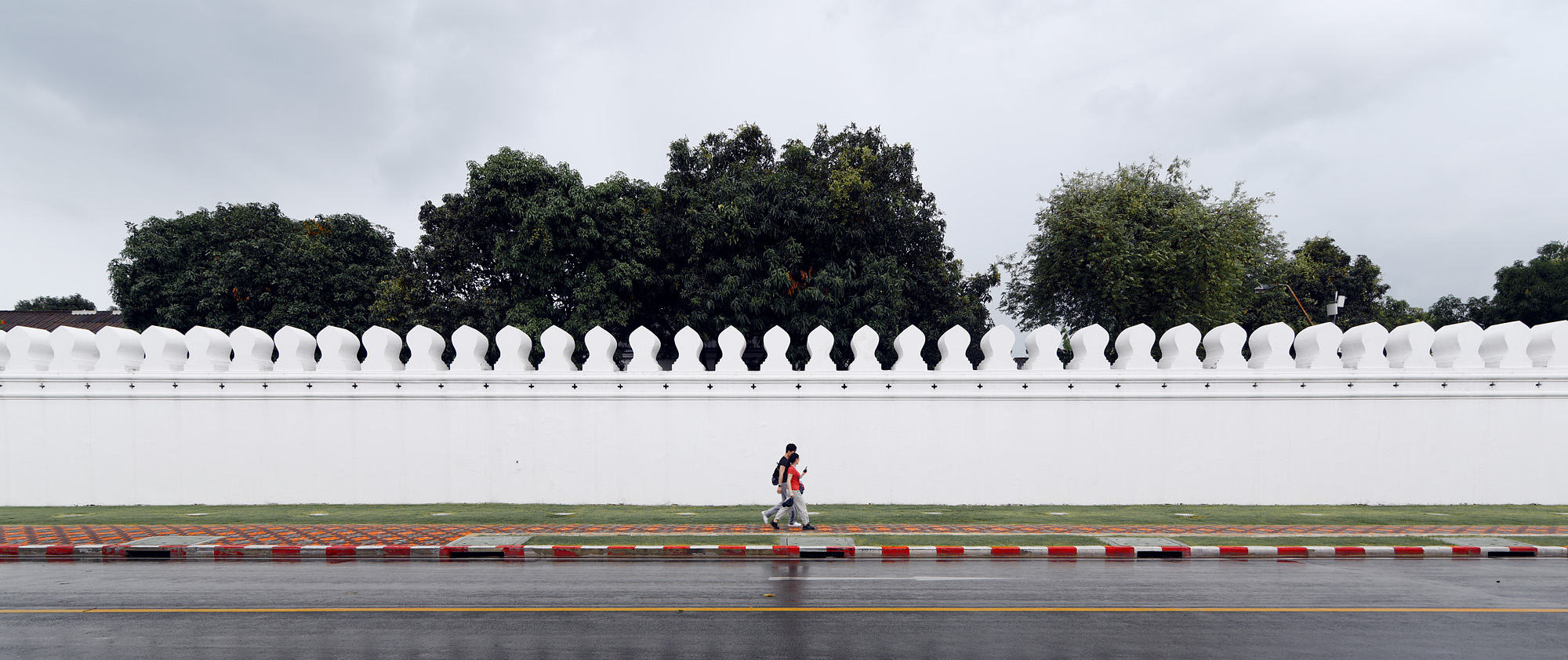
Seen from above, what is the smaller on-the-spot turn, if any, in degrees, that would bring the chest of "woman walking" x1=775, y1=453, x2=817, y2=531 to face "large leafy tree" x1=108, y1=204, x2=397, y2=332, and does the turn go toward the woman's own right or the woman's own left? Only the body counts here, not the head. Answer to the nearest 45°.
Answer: approximately 135° to the woman's own left

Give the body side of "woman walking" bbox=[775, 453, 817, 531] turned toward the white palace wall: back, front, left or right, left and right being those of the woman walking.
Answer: left

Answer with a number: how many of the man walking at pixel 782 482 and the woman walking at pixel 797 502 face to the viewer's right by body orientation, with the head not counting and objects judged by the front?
2

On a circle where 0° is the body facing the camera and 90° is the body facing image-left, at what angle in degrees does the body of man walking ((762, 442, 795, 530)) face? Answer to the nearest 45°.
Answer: approximately 270°

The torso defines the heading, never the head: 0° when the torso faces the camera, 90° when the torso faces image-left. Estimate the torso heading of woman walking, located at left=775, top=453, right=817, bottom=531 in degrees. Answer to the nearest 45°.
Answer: approximately 270°

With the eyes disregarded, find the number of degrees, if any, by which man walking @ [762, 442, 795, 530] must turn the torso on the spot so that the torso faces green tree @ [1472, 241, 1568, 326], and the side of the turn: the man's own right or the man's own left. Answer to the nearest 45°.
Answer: approximately 45° to the man's own left

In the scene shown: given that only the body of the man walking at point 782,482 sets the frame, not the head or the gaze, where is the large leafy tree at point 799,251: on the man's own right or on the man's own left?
on the man's own left
